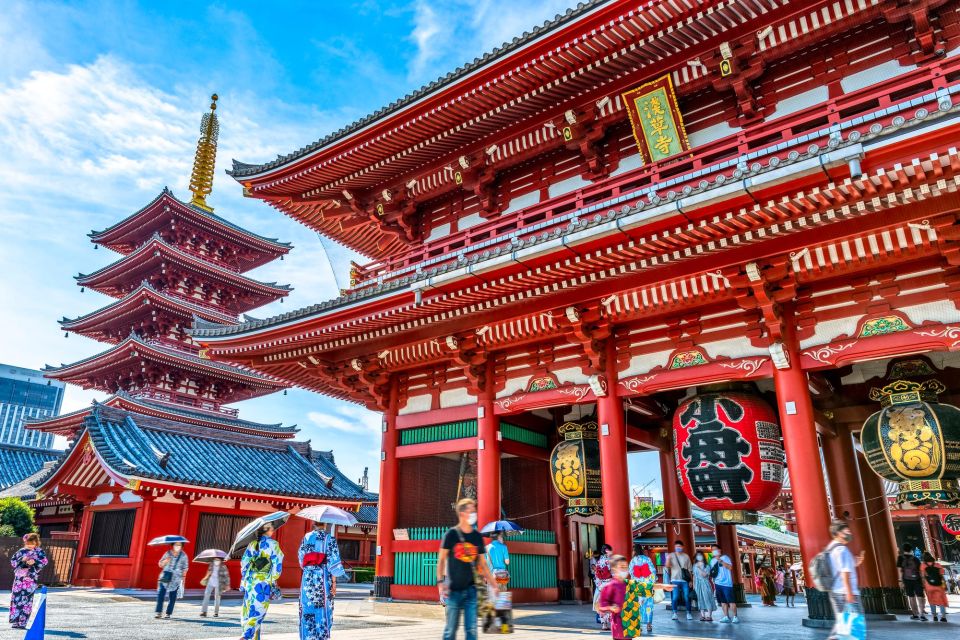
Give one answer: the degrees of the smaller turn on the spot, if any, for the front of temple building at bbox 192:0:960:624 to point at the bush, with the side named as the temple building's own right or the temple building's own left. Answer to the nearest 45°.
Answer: approximately 90° to the temple building's own right

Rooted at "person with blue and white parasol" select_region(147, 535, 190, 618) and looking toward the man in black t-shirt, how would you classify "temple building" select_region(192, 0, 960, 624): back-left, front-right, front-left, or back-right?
front-left

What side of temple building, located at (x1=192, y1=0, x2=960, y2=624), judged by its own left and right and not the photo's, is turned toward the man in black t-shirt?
front

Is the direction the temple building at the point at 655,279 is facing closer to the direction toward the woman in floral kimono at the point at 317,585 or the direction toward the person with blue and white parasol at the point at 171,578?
the woman in floral kimono

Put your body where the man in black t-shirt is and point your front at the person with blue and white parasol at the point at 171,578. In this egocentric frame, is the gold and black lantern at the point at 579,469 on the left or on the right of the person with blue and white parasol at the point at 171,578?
right

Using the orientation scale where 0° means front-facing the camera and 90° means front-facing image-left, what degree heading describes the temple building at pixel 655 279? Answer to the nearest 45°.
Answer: approximately 45°

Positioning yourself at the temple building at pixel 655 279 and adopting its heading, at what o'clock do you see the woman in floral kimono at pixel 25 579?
The woman in floral kimono is roughly at 1 o'clock from the temple building.

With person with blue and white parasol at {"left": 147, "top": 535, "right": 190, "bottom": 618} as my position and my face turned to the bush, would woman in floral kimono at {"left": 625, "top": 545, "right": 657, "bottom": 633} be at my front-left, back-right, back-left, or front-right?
back-right

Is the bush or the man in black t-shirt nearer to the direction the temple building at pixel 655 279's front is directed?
the man in black t-shirt

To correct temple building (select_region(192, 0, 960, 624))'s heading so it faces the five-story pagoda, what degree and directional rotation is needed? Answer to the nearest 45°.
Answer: approximately 90° to its right

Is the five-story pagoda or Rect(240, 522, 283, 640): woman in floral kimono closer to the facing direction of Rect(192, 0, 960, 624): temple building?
the woman in floral kimono

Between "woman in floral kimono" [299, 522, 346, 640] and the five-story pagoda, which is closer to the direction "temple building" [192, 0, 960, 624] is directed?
the woman in floral kimono

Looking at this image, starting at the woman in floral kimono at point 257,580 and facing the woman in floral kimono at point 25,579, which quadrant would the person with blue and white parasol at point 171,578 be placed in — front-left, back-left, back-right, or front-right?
front-right

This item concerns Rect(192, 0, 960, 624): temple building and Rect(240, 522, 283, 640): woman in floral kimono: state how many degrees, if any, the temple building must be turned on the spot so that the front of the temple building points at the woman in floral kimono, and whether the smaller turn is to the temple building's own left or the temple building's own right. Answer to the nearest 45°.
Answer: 0° — it already faces them
